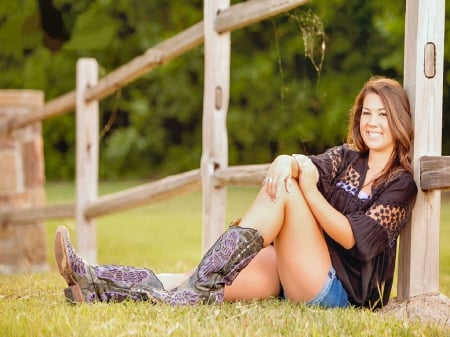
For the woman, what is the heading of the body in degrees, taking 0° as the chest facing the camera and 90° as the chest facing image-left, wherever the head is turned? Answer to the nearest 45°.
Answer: approximately 45°

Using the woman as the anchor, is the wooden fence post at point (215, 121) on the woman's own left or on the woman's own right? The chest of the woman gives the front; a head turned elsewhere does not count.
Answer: on the woman's own right

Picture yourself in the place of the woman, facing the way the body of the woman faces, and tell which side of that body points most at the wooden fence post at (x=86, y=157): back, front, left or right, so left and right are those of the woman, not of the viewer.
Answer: right
